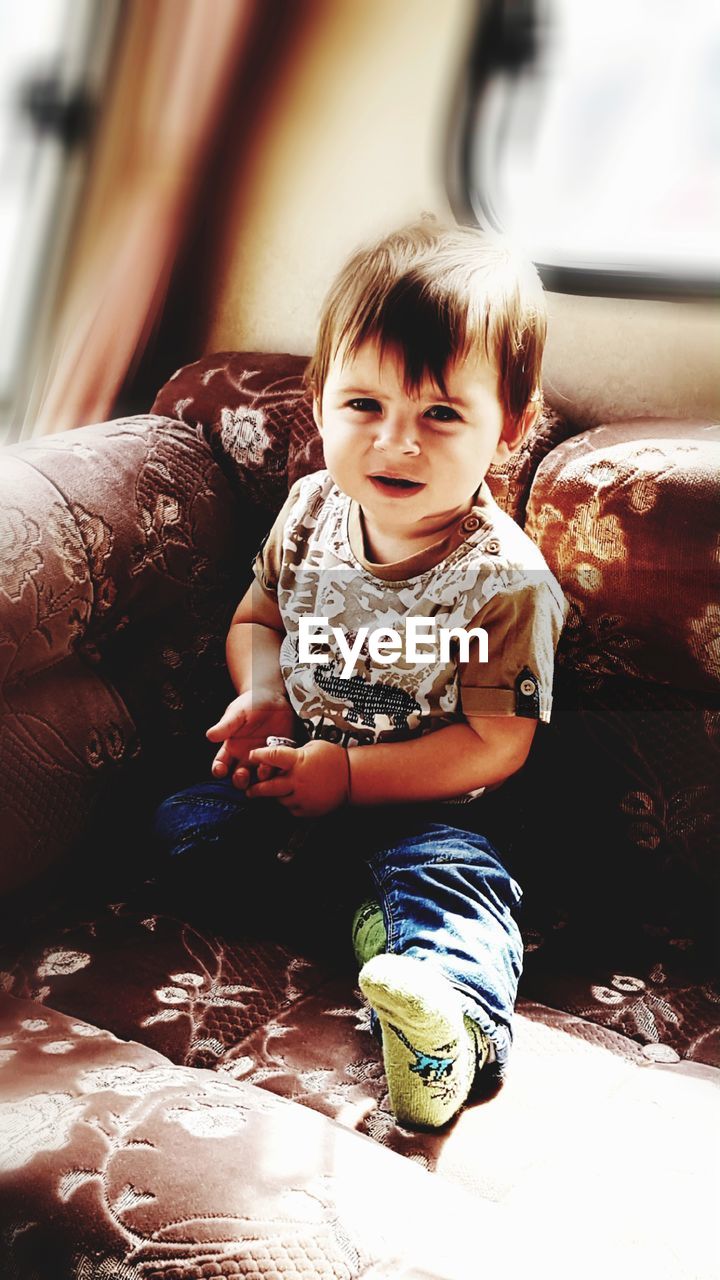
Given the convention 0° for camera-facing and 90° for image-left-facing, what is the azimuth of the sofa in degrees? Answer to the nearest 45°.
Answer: approximately 0°
